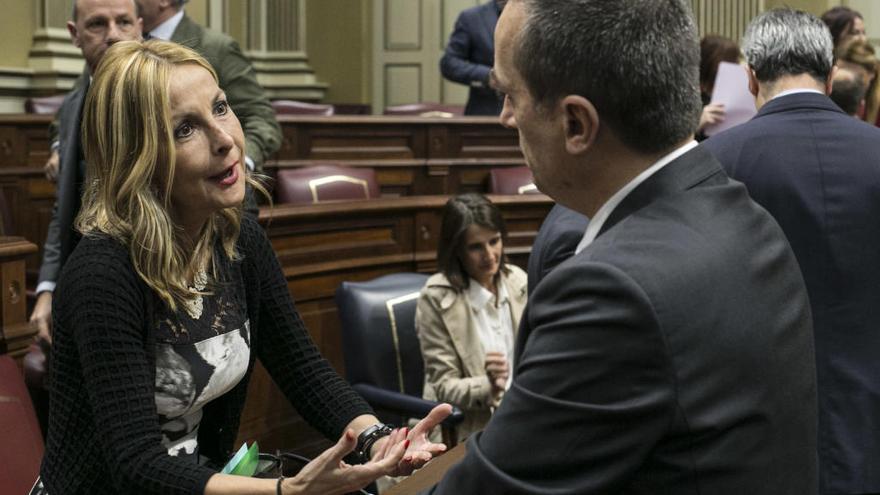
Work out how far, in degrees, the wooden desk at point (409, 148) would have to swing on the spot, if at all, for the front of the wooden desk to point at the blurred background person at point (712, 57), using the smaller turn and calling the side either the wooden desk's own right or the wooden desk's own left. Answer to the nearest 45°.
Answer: approximately 135° to the wooden desk's own left

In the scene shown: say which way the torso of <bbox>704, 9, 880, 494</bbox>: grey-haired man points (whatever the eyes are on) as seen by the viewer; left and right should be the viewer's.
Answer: facing away from the viewer

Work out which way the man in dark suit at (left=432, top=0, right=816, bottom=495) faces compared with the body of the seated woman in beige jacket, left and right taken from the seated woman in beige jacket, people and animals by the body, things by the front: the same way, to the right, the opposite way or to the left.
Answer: the opposite way

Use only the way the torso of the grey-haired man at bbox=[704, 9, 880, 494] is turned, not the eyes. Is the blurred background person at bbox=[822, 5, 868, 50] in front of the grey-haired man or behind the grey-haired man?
in front

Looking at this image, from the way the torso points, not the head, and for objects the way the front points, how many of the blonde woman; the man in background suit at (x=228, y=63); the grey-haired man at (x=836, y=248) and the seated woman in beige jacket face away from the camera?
1

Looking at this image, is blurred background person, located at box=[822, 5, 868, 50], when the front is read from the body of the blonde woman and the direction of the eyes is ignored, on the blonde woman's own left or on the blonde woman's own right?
on the blonde woman's own left

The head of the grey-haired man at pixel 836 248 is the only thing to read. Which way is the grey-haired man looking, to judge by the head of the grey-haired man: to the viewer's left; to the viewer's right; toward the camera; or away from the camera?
away from the camera

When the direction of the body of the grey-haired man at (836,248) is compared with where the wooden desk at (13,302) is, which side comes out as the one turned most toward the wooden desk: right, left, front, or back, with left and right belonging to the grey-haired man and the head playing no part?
left

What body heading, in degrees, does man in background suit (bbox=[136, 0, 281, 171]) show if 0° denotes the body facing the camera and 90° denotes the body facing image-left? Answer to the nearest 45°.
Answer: approximately 45°

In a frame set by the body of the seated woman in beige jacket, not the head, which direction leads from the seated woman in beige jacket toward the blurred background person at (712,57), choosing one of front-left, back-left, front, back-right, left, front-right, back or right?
left
